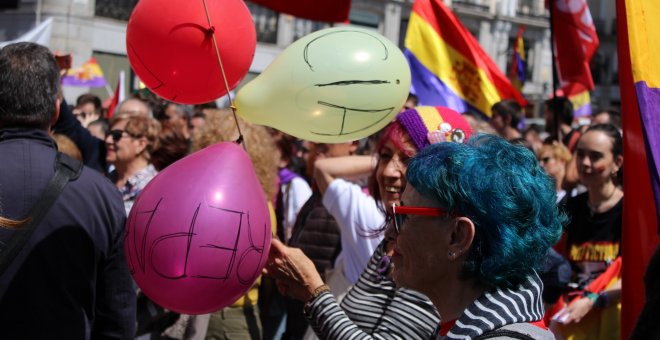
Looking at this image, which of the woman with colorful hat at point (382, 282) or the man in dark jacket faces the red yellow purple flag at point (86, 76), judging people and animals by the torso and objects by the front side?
the man in dark jacket

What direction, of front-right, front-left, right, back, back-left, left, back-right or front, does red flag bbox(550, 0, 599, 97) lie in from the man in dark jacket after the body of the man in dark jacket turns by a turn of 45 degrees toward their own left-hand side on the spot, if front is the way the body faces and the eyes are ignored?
right

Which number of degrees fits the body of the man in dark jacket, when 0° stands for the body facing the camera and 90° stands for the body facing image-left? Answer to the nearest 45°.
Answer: approximately 180°

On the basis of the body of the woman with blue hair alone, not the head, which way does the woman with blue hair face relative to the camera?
to the viewer's left

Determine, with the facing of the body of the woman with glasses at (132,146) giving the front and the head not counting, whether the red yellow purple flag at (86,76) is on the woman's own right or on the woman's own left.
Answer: on the woman's own right

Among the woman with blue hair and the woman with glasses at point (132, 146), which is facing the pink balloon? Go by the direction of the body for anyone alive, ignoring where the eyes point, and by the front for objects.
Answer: the woman with blue hair

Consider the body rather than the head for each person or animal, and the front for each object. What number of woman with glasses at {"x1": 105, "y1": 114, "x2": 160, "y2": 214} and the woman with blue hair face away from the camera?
0

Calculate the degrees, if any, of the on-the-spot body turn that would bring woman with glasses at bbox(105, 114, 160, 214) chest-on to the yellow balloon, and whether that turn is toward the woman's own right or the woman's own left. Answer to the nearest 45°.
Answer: approximately 90° to the woman's own left

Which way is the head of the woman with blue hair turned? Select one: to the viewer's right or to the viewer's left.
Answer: to the viewer's left
